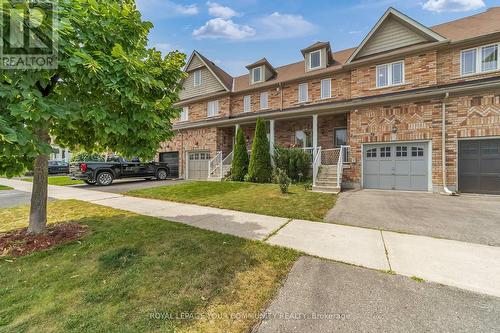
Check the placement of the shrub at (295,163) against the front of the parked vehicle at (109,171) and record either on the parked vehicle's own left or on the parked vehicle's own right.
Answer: on the parked vehicle's own right

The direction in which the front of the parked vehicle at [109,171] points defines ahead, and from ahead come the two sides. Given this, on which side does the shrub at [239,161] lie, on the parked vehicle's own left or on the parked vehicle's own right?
on the parked vehicle's own right

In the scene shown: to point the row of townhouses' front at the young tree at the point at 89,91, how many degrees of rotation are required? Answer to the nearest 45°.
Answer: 0° — it already faces it

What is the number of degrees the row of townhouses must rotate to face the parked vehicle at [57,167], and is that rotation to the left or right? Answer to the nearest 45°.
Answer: approximately 45° to its right

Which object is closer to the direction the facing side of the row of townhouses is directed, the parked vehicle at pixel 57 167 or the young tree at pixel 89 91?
the young tree

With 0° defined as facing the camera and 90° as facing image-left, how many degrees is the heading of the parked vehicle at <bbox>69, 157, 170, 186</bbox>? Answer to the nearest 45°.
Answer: approximately 225°

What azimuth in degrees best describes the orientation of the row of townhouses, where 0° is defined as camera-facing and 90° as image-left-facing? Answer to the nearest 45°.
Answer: approximately 45°

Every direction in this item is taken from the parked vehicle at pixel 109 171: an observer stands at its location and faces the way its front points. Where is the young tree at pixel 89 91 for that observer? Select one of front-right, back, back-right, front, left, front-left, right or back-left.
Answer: back-right
